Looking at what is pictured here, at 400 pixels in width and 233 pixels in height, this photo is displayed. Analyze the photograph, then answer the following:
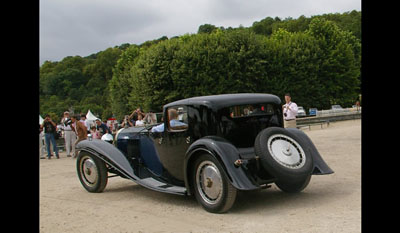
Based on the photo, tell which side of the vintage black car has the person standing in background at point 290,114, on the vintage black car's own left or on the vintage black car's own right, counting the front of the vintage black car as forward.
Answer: on the vintage black car's own right

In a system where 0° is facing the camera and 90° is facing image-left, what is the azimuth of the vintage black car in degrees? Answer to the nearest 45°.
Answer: approximately 135°

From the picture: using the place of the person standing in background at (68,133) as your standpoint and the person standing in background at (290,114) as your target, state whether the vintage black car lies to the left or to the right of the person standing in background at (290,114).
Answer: right

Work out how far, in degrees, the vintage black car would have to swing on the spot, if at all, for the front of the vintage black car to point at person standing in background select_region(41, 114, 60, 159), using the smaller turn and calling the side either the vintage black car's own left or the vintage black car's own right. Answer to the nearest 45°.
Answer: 0° — it already faces them
